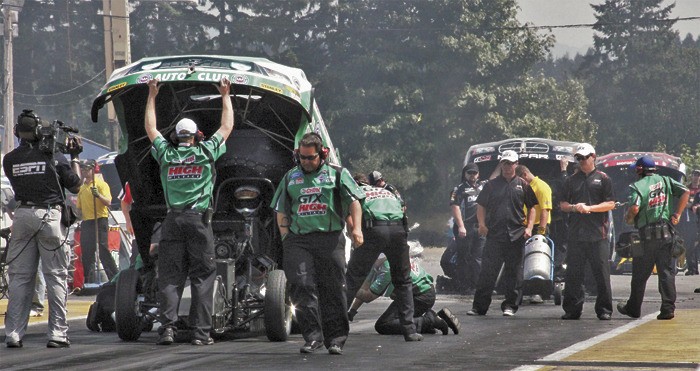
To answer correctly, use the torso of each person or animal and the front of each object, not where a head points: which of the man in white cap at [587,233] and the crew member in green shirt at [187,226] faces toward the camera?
the man in white cap

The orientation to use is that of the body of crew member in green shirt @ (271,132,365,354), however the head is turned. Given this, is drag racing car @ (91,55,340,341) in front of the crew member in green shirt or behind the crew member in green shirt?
behind

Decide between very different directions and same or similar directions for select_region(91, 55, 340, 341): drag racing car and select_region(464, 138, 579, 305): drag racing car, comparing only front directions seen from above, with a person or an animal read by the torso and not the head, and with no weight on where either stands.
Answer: same or similar directions

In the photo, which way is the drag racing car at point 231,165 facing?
toward the camera

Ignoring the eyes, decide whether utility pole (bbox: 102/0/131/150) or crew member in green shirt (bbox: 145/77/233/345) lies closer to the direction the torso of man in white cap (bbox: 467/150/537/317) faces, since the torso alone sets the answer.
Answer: the crew member in green shirt

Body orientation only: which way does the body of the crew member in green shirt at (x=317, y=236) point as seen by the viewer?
toward the camera

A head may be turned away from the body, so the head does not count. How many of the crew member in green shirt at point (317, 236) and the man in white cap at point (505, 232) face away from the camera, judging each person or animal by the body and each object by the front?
0

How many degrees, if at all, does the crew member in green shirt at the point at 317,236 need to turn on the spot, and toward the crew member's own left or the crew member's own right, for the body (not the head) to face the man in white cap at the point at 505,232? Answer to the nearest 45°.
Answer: approximately 135° to the crew member's own left

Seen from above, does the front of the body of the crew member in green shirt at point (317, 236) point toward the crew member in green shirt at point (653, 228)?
no

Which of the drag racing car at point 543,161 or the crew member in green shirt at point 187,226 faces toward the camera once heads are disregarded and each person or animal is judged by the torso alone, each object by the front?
the drag racing car

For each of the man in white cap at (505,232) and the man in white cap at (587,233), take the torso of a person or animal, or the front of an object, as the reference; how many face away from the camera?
0

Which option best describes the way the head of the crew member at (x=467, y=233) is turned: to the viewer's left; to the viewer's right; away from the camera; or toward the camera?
toward the camera

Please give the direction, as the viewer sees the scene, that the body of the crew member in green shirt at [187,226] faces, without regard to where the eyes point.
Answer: away from the camera

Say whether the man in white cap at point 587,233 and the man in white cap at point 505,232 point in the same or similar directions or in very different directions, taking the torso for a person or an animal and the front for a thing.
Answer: same or similar directions

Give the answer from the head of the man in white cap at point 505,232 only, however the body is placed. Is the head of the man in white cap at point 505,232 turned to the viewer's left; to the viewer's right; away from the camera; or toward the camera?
toward the camera
